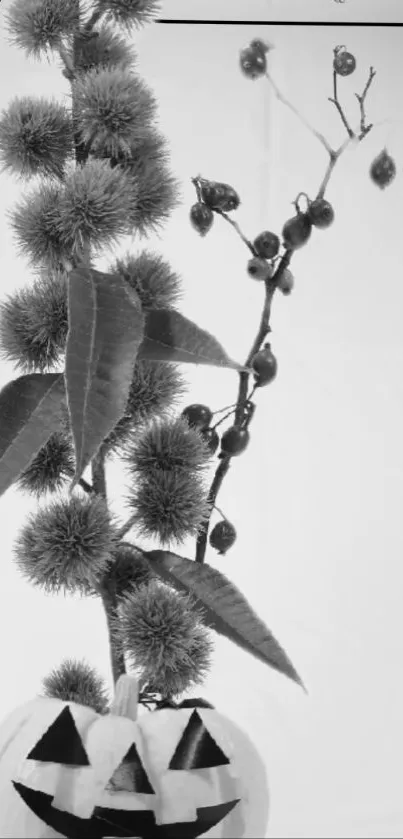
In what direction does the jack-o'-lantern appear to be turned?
toward the camera
